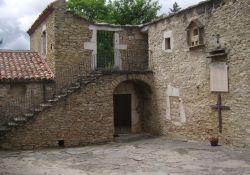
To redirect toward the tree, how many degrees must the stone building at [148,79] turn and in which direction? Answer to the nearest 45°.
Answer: approximately 180°

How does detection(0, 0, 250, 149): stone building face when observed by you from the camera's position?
facing the viewer
